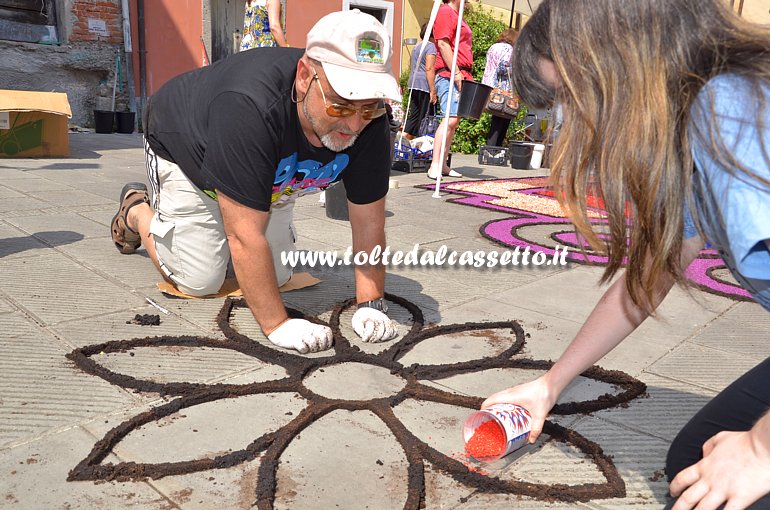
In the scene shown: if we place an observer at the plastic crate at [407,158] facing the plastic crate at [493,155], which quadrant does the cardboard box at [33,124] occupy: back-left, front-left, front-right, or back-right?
back-left

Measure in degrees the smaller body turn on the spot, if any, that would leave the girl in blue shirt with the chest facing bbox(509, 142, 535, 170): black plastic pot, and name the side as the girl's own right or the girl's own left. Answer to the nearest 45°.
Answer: approximately 90° to the girl's own right

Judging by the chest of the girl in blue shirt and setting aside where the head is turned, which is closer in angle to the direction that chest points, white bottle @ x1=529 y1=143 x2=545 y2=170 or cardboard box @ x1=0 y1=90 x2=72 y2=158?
the cardboard box

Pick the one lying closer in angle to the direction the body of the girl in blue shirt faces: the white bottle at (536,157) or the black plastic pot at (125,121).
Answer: the black plastic pot

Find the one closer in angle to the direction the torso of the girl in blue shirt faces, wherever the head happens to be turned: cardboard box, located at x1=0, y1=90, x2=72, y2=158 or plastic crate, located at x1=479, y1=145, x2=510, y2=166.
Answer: the cardboard box

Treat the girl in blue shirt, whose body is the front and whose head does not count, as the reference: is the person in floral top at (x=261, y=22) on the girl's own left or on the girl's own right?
on the girl's own right

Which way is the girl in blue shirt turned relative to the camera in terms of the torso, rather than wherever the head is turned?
to the viewer's left
